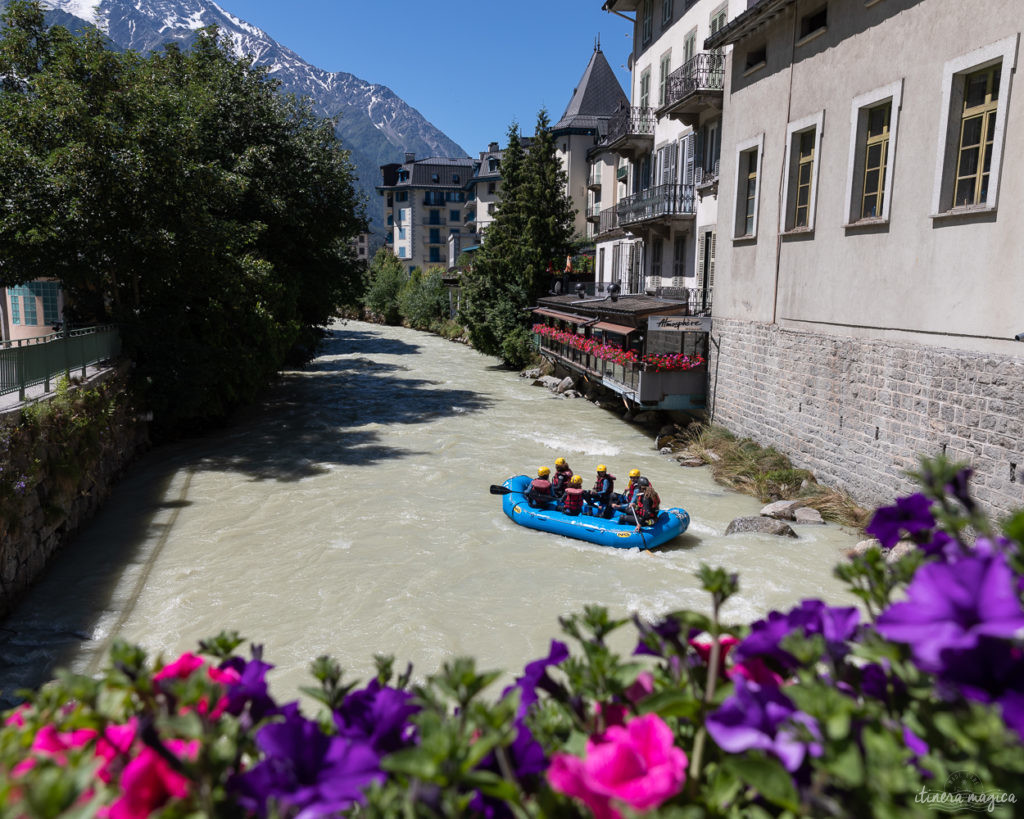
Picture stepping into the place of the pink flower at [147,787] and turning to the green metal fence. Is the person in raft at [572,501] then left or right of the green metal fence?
right

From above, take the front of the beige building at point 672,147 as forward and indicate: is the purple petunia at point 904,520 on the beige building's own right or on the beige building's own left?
on the beige building's own left

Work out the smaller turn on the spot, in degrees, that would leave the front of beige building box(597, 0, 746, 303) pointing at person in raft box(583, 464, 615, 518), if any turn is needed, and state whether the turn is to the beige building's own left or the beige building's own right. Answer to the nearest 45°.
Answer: approximately 45° to the beige building's own left

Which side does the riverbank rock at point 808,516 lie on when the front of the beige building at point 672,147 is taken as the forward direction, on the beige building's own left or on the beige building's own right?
on the beige building's own left

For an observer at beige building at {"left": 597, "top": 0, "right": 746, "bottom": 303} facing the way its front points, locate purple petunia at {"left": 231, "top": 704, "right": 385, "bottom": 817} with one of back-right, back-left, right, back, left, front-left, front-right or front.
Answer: front-left

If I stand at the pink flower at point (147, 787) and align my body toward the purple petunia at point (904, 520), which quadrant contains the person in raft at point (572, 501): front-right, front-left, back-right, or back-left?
front-left

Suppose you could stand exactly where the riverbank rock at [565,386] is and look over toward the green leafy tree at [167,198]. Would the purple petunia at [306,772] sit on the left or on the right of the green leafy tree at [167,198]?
left

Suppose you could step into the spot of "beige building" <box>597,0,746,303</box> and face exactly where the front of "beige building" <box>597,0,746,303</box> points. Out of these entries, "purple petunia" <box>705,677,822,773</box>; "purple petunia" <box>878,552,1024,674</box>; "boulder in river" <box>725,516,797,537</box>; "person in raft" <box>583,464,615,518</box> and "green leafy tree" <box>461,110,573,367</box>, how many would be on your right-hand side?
1

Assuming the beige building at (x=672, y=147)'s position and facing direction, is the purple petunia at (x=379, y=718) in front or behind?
in front

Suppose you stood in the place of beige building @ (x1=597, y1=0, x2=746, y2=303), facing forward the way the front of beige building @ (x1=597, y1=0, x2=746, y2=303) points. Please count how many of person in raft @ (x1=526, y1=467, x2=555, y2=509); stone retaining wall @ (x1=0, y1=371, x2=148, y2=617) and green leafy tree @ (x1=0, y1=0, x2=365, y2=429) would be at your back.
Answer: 0

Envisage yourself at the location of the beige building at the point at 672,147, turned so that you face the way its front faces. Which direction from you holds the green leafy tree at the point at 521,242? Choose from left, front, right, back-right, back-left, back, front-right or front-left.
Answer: right

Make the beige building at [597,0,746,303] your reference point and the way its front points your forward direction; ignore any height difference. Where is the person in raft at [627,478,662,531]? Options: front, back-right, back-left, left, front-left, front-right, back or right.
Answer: front-left

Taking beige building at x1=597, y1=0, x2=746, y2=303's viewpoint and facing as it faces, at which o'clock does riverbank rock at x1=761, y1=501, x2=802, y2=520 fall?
The riverbank rock is roughly at 10 o'clock from the beige building.

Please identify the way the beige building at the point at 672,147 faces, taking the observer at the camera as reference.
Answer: facing the viewer and to the left of the viewer

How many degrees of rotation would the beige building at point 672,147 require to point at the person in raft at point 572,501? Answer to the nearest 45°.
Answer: approximately 45° to its left

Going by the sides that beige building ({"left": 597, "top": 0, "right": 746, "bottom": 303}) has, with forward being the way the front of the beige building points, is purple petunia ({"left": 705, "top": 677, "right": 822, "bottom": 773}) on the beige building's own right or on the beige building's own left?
on the beige building's own left

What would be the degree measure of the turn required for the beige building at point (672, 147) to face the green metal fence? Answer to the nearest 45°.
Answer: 0° — it already faces it
